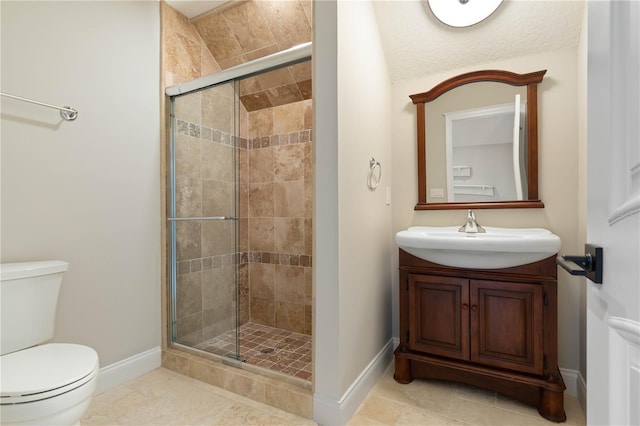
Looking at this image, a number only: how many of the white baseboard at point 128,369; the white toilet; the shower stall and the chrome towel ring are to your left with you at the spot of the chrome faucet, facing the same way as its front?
0

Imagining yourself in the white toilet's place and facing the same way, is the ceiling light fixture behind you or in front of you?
in front

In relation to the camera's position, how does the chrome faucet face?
facing the viewer

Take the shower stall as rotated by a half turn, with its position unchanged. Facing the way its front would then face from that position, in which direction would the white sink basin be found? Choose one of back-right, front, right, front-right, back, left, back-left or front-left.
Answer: right

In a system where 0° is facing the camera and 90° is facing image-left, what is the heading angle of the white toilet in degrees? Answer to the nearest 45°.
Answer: approximately 315°

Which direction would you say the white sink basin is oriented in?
toward the camera

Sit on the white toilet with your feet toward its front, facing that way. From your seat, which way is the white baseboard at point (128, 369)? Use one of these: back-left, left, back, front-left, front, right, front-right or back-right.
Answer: left

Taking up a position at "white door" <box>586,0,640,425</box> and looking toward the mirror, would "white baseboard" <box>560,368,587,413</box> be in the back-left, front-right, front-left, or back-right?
front-right

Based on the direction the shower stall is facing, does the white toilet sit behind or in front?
in front

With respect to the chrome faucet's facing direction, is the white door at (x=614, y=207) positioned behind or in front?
in front

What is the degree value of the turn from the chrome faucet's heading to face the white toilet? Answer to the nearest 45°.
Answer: approximately 45° to its right

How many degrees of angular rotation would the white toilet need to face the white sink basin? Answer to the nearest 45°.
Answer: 0° — it already faces it

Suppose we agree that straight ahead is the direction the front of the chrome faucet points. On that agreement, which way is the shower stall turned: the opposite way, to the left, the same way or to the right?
the same way
